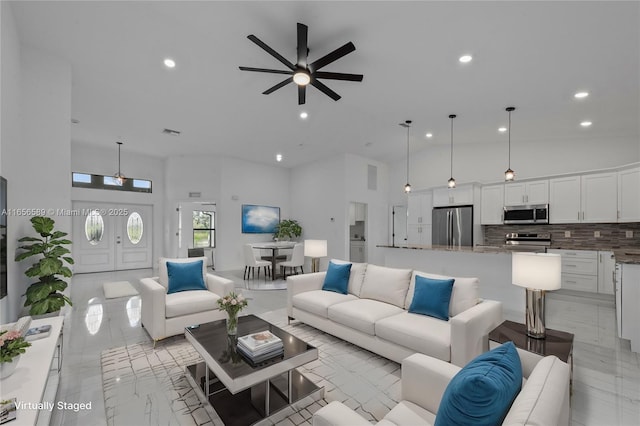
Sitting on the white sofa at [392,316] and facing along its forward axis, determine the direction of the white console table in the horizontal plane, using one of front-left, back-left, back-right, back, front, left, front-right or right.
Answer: front

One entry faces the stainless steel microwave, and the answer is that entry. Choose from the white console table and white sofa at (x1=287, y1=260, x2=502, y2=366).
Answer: the white console table

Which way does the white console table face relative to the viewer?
to the viewer's right

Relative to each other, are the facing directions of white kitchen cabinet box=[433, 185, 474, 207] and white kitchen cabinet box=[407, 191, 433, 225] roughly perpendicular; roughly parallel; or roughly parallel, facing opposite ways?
roughly parallel

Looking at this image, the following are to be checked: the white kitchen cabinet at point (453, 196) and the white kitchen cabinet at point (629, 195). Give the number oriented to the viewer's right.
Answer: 0

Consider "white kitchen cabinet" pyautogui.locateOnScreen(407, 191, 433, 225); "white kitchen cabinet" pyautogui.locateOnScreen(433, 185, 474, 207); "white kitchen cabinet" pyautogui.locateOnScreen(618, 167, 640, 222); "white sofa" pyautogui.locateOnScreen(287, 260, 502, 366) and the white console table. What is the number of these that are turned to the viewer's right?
1

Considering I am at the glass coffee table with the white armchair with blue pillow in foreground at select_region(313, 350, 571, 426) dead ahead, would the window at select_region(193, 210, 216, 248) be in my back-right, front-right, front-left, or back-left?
back-left

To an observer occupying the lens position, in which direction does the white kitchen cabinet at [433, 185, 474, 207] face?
facing the viewer and to the left of the viewer

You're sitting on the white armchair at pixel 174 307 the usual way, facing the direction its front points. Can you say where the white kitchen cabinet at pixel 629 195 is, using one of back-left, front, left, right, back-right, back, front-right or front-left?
front-left

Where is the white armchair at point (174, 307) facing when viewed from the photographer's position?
facing the viewer and to the right of the viewer

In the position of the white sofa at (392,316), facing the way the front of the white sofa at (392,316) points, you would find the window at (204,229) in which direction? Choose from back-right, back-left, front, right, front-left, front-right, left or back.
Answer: right

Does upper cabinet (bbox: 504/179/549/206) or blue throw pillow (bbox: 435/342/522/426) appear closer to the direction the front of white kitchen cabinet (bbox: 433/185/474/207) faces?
the blue throw pillow

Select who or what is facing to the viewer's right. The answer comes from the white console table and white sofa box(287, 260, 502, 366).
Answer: the white console table

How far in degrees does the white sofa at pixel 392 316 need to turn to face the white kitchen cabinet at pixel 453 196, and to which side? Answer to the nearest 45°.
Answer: approximately 135° to its right

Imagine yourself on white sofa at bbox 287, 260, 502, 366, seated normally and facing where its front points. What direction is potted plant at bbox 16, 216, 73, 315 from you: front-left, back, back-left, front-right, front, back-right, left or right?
front-right
